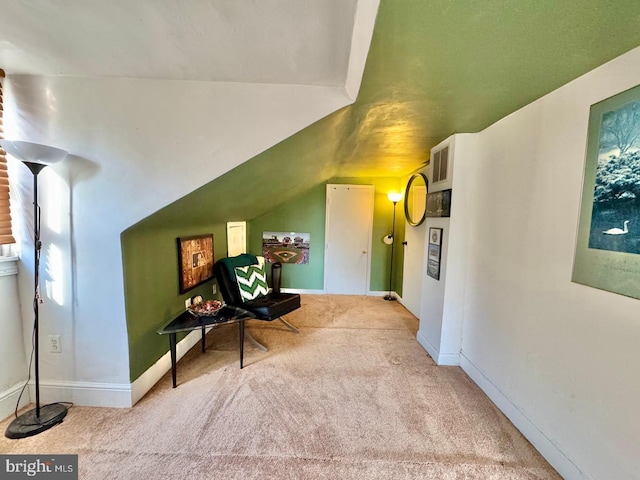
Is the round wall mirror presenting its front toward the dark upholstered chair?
yes

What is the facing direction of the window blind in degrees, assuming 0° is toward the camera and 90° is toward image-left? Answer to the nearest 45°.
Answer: approximately 315°

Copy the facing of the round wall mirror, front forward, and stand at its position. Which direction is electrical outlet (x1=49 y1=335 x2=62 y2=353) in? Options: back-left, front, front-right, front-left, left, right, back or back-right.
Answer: front

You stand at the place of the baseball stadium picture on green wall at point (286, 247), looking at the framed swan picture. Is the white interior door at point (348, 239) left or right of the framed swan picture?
left

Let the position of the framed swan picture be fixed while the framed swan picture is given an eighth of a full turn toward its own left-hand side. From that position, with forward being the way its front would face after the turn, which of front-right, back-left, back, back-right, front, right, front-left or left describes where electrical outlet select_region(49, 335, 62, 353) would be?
front-right

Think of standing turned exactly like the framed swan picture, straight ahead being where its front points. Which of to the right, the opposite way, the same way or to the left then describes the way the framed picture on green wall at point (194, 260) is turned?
the opposite way

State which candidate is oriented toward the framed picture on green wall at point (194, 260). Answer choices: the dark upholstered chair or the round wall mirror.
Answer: the round wall mirror

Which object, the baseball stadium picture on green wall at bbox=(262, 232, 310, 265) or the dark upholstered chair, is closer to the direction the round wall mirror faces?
the dark upholstered chair

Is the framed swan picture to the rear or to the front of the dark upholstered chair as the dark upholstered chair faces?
to the front

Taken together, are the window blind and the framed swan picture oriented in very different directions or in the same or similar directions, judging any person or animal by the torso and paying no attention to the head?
very different directions

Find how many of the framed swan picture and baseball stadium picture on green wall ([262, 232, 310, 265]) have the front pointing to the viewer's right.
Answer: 0

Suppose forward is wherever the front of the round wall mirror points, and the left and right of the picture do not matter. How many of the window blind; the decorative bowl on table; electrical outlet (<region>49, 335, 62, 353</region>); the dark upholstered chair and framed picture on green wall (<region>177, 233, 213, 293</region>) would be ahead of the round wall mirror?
5

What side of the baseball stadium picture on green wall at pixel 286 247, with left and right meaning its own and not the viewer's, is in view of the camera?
front

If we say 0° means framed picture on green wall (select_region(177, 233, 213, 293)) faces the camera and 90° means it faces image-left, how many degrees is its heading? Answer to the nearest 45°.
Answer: approximately 315°

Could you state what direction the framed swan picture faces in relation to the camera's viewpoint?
facing the viewer and to the left of the viewer

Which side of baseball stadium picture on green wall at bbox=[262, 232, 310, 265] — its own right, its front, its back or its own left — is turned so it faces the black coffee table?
front
